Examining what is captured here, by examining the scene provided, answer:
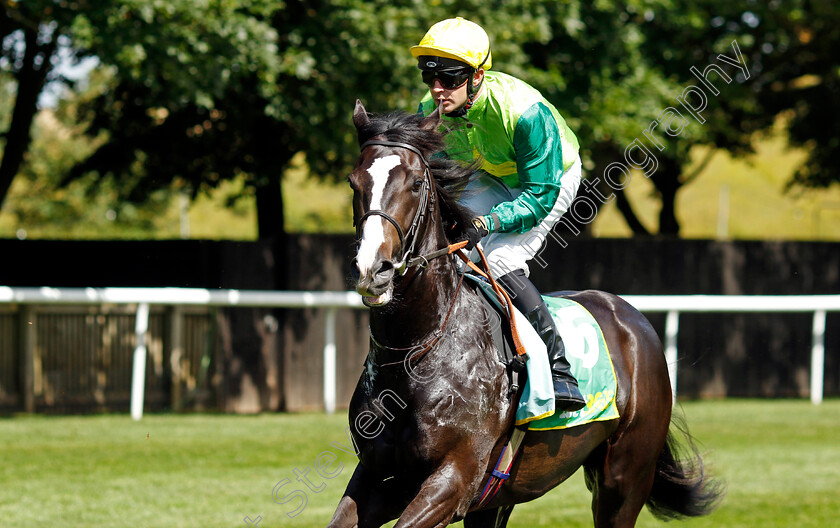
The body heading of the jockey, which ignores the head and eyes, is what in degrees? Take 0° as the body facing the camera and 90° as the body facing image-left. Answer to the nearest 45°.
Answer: approximately 45°

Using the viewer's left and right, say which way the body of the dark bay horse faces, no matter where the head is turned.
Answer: facing the viewer and to the left of the viewer

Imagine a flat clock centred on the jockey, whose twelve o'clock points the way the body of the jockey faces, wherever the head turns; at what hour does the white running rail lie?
The white running rail is roughly at 4 o'clock from the jockey.
